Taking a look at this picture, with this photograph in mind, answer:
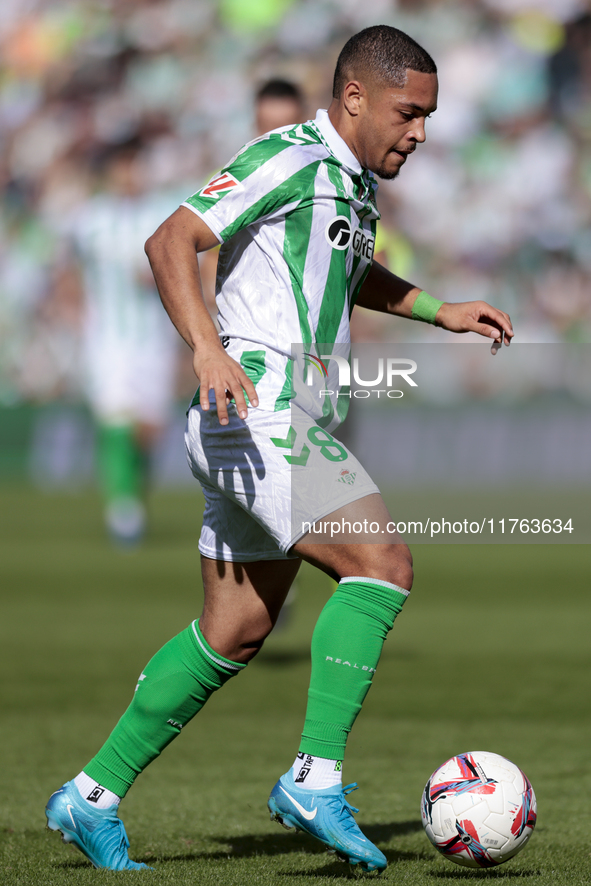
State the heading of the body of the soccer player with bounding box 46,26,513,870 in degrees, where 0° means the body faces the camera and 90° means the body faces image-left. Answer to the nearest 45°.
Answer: approximately 270°

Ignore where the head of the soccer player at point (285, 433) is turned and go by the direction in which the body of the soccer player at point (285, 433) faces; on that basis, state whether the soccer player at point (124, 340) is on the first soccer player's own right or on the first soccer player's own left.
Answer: on the first soccer player's own left

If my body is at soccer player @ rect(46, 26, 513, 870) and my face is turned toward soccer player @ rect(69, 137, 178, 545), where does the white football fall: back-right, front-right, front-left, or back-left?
back-right
